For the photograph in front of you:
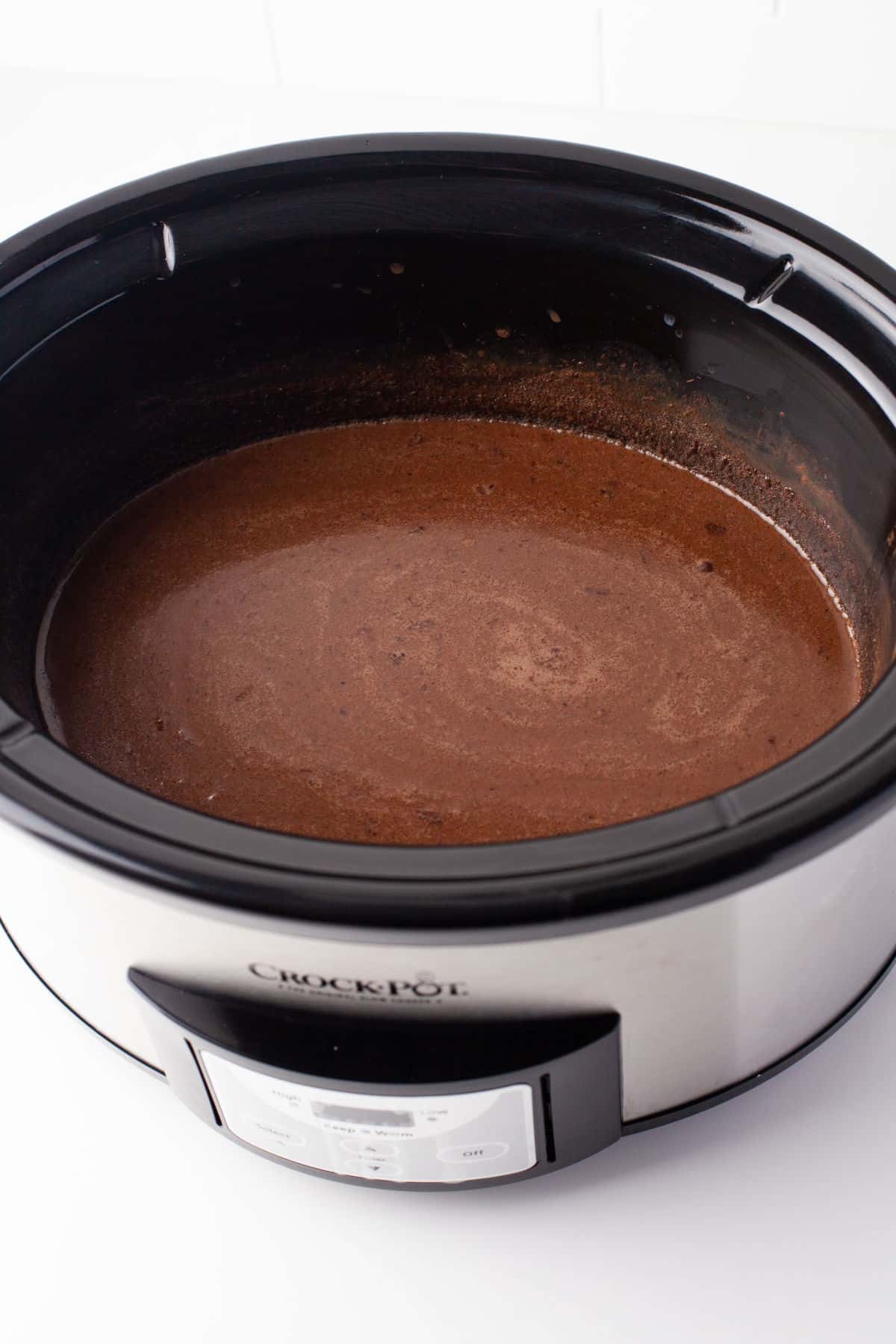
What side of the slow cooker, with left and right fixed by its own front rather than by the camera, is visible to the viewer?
front
